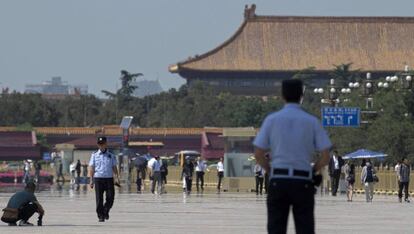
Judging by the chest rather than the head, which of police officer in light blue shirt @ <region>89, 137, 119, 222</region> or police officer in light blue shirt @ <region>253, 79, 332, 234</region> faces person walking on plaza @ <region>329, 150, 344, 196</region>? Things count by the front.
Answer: police officer in light blue shirt @ <region>253, 79, 332, 234</region>

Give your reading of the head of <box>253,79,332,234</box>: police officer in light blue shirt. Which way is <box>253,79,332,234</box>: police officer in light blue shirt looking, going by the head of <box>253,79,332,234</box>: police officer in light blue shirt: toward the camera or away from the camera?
away from the camera

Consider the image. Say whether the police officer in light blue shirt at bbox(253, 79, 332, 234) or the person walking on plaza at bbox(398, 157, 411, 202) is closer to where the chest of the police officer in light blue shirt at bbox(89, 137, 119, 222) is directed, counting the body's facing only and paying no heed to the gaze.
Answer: the police officer in light blue shirt

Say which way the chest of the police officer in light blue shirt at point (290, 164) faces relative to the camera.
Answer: away from the camera

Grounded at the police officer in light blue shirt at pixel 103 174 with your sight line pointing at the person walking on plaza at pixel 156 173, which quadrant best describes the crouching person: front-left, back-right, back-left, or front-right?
back-left

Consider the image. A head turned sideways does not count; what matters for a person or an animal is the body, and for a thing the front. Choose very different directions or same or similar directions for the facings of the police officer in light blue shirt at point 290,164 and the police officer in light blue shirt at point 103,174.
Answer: very different directions

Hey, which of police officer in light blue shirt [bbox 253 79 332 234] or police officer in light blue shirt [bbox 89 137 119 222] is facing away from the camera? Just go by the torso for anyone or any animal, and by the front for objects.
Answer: police officer in light blue shirt [bbox 253 79 332 234]

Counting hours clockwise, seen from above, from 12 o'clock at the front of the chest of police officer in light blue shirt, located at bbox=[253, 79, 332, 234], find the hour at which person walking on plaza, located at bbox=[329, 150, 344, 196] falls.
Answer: The person walking on plaza is roughly at 12 o'clock from the police officer in light blue shirt.

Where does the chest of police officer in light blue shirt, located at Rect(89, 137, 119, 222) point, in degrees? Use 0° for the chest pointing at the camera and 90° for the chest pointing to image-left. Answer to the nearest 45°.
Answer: approximately 0°
